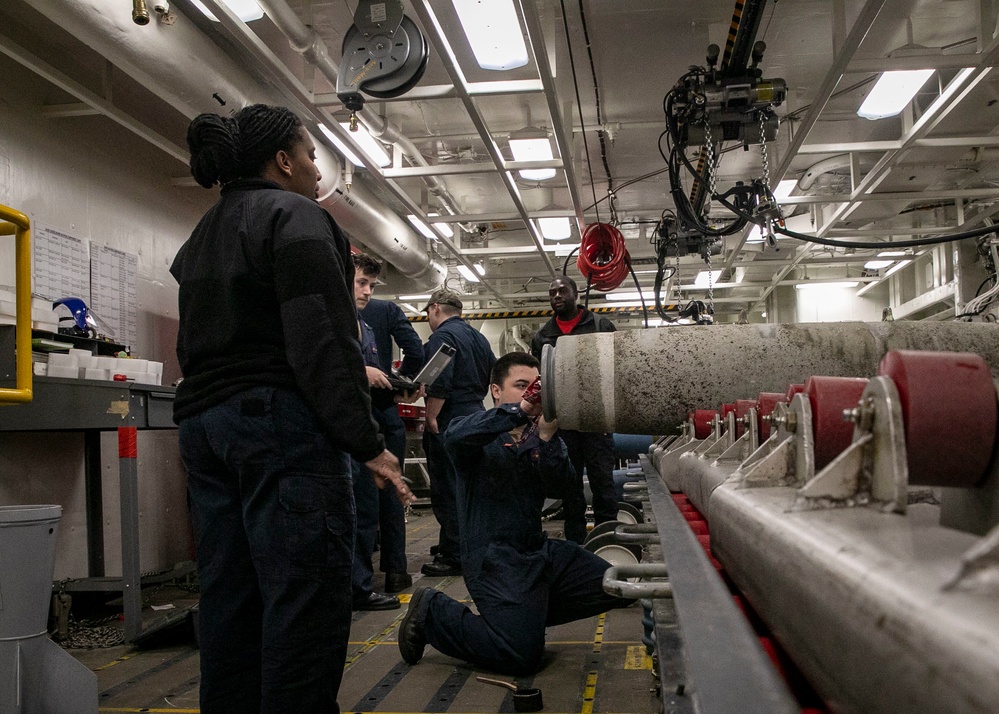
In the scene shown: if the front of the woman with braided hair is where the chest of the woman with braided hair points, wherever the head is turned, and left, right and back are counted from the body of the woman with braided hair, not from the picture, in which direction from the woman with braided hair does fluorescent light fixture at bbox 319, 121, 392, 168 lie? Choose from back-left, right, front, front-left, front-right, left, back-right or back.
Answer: front-left

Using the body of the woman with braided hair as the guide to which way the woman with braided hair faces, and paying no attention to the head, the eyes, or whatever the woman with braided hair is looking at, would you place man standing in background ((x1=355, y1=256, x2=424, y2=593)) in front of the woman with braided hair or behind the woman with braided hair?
in front

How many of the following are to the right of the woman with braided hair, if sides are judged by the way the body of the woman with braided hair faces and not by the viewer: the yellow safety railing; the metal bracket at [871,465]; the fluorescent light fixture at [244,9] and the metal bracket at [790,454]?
2

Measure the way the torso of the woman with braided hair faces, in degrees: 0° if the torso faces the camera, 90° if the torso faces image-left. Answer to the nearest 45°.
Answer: approximately 225°

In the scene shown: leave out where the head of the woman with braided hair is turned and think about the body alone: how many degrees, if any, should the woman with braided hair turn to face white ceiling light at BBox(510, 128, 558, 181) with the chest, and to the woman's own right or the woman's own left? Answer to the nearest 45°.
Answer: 0° — they already face it

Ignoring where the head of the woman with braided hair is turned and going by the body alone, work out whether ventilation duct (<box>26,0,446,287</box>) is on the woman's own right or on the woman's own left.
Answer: on the woman's own left

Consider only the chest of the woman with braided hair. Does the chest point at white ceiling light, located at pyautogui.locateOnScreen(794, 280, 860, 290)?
yes

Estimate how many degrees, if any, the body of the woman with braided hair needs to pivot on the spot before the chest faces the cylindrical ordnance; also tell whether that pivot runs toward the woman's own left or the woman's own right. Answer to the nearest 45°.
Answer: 0° — they already face it

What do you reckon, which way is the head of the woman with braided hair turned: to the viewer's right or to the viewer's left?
to the viewer's right

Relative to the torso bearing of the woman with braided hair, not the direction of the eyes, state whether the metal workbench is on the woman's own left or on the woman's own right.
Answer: on the woman's own left

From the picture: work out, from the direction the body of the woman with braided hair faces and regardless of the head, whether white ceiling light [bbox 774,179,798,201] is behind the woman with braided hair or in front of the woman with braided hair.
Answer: in front

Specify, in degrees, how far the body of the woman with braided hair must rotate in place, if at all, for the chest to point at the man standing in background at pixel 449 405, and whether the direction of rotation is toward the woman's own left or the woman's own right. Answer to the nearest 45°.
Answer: approximately 45° to the woman's own left

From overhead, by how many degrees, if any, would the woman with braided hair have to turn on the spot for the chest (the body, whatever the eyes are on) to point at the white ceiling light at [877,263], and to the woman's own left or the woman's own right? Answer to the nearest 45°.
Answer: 0° — they already face it

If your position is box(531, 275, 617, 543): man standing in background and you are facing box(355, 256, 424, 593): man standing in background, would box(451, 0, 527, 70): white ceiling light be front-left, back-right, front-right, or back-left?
front-left
